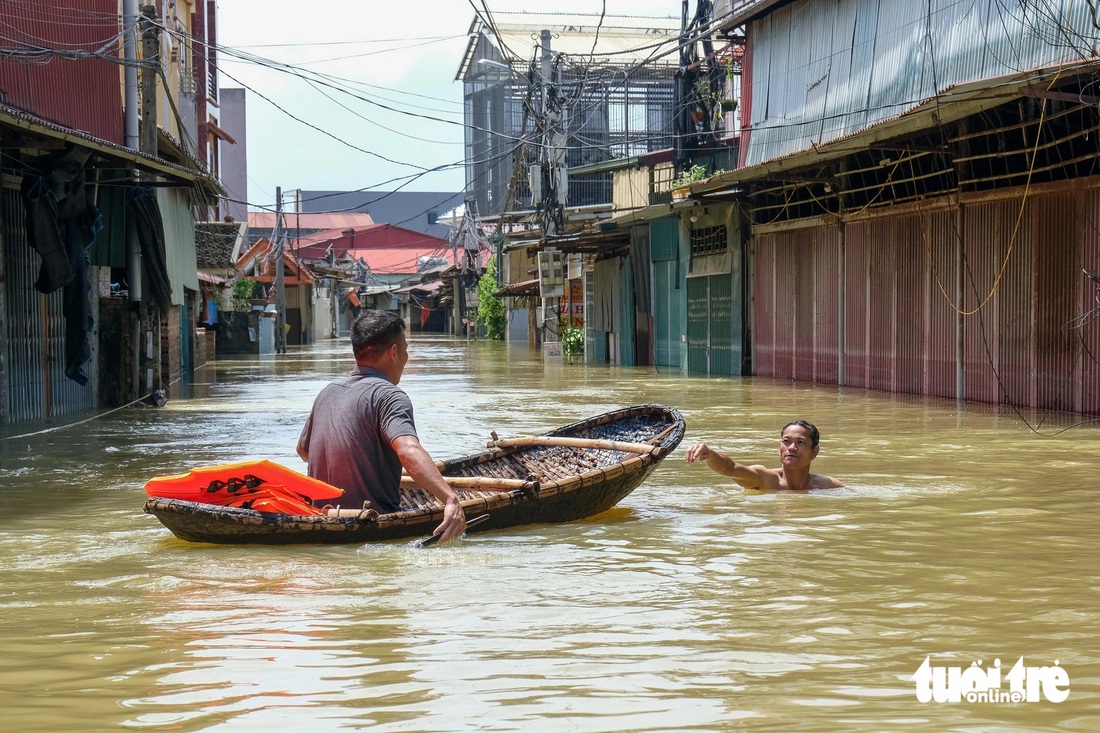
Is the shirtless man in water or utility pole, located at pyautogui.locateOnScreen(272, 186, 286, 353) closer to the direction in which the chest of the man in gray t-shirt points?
the shirtless man in water

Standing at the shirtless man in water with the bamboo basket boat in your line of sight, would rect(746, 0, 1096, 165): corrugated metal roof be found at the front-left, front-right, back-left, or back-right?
back-right

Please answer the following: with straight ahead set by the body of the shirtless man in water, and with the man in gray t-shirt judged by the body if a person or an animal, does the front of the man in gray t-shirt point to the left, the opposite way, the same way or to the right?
the opposite way

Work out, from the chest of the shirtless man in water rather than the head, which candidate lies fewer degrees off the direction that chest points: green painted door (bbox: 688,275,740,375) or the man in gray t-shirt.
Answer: the man in gray t-shirt

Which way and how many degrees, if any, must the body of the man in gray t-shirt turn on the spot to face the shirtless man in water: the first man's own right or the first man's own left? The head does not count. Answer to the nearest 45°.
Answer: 0° — they already face them

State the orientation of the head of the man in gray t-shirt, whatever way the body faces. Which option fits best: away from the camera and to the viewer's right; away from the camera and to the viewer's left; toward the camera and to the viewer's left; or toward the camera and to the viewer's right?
away from the camera and to the viewer's right

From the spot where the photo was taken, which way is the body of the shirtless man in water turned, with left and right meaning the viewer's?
facing the viewer and to the left of the viewer

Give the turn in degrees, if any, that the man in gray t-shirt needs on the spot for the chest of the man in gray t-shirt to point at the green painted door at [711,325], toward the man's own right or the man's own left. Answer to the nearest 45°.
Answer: approximately 45° to the man's own left

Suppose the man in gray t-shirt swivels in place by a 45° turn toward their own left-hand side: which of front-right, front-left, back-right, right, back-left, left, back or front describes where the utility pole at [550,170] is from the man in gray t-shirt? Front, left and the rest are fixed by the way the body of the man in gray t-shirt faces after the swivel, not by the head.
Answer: front

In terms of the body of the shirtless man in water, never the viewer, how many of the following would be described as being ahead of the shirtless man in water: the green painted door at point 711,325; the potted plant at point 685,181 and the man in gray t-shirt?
1

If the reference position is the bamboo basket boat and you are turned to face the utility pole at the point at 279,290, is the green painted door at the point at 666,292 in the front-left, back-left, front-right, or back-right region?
front-right

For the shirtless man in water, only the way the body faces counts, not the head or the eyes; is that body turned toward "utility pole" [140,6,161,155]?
no

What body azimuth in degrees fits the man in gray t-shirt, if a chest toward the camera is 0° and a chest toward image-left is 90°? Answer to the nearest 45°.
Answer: approximately 225°

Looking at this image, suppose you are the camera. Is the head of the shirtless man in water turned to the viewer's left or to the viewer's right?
to the viewer's left

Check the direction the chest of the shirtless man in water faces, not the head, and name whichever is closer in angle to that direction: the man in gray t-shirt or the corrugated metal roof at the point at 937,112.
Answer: the man in gray t-shirt

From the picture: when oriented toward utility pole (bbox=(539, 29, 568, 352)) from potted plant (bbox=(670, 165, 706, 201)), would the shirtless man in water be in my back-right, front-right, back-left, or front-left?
back-left

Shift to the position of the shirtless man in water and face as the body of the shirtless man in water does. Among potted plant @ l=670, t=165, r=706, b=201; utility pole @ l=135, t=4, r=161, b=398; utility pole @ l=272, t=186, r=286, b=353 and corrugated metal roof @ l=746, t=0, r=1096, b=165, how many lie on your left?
0
